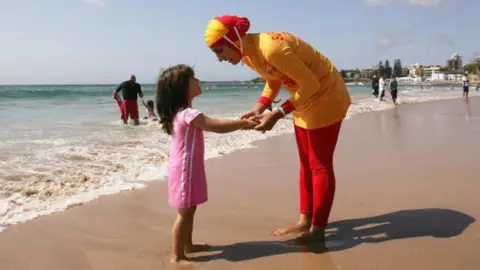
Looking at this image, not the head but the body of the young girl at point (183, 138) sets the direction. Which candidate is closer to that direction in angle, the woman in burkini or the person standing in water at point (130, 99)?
the woman in burkini

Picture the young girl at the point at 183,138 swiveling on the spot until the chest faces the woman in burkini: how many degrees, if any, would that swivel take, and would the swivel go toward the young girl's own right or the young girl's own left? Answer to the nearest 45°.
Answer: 0° — they already face them

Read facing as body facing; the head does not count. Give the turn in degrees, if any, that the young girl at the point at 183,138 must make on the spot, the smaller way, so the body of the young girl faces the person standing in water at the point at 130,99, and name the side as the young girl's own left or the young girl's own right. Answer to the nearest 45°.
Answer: approximately 90° to the young girl's own left

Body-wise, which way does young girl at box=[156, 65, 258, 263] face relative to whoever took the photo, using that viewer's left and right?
facing to the right of the viewer

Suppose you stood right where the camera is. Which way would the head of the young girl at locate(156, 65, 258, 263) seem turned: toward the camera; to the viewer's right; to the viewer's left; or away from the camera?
to the viewer's right

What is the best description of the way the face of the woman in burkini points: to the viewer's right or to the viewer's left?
to the viewer's left
